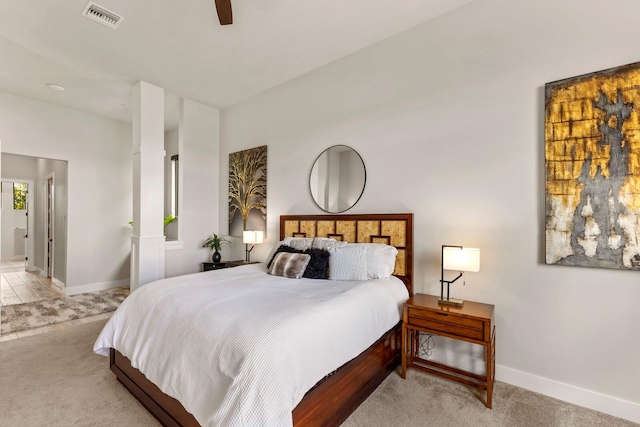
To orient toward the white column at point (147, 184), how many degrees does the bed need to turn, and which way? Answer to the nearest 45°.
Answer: approximately 90° to its right

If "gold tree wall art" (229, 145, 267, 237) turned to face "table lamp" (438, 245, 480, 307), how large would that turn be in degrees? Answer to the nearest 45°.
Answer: approximately 90° to its left

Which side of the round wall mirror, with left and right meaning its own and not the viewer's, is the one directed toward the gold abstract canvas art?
left

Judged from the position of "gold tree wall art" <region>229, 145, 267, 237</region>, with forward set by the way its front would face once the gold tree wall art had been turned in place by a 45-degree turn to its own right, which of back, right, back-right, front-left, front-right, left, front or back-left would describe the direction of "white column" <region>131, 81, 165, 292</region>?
front

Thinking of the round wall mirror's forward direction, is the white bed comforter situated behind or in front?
in front

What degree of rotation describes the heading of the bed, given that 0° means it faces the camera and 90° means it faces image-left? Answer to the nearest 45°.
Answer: approximately 45°

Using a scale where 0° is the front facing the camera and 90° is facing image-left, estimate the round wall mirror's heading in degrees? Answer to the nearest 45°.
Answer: approximately 45°

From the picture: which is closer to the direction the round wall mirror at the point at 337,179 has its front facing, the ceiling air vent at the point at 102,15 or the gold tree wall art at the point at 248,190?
the ceiling air vent

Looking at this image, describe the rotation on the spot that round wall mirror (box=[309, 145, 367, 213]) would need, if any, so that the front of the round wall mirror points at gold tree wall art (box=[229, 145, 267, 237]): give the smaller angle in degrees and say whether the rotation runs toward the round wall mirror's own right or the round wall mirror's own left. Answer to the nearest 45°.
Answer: approximately 90° to the round wall mirror's own right

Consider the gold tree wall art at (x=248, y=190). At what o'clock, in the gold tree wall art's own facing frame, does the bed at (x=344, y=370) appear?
The bed is roughly at 10 o'clock from the gold tree wall art.

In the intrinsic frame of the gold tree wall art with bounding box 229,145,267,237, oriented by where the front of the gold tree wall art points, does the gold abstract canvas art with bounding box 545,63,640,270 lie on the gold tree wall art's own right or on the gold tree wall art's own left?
on the gold tree wall art's own left
